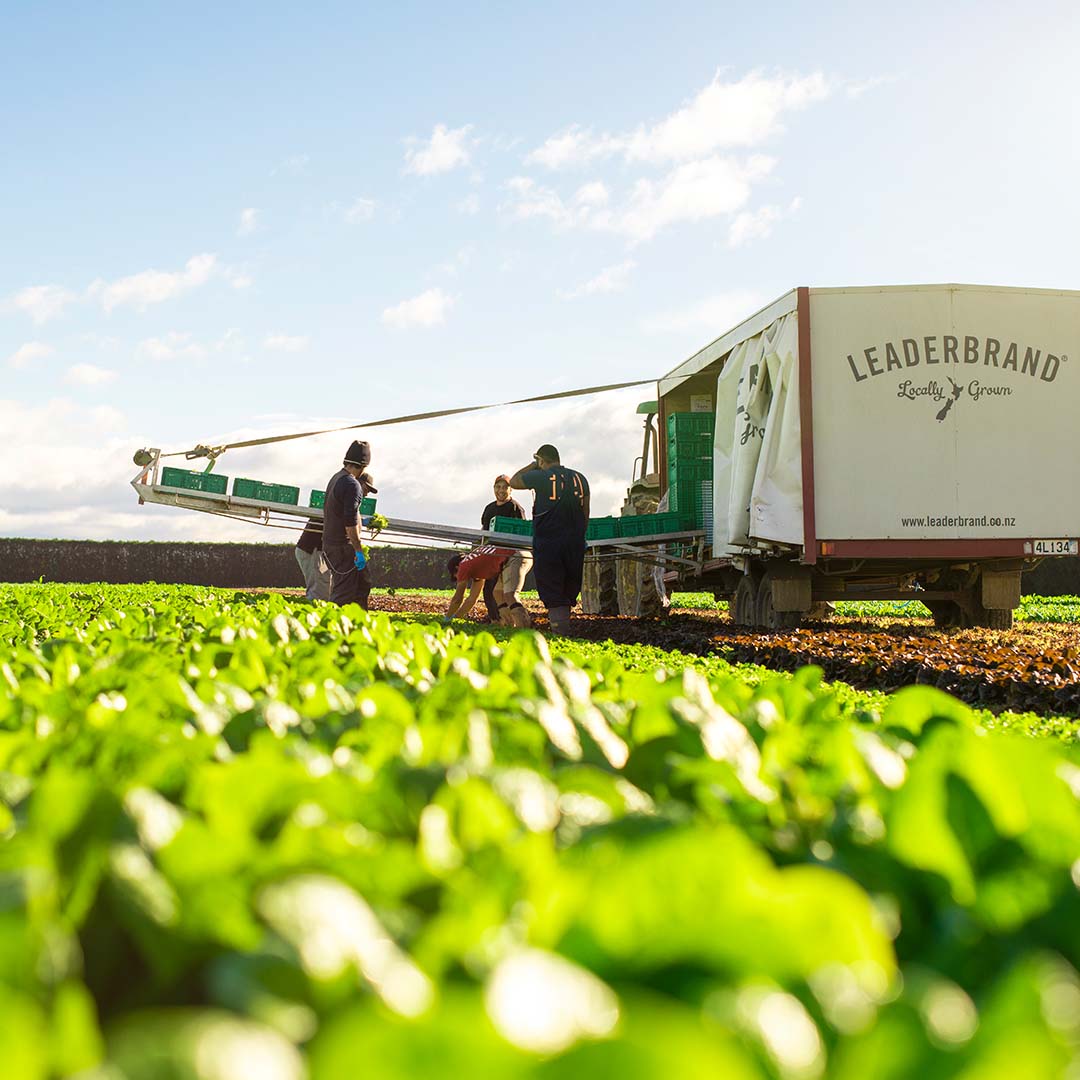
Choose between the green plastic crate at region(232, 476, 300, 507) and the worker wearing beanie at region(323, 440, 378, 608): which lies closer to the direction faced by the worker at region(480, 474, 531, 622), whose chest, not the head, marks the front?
the worker wearing beanie

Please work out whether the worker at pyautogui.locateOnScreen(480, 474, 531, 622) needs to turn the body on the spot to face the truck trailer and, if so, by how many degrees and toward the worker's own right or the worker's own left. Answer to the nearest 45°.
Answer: approximately 45° to the worker's own left

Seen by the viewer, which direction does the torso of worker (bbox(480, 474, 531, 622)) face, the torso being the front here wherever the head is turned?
toward the camera

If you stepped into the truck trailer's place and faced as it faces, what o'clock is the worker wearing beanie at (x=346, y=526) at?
The worker wearing beanie is roughly at 10 o'clock from the truck trailer.

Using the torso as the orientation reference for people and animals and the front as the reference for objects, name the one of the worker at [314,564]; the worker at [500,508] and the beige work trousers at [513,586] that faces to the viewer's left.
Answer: the beige work trousers at [513,586]

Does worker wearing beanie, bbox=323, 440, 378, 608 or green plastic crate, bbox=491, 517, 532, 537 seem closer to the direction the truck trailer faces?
the green plastic crate

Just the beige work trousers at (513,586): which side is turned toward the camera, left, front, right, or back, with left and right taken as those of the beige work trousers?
left

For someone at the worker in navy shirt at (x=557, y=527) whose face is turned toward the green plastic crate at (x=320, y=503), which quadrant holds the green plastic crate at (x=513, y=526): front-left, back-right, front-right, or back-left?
front-right

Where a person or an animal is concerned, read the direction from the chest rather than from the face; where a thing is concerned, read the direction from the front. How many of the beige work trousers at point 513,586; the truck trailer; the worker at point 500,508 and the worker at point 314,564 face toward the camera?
1

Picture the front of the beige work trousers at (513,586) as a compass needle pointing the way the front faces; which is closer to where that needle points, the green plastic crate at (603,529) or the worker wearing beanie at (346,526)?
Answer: the worker wearing beanie

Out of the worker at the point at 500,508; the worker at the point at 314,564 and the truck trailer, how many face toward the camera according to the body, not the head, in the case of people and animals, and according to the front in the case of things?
1

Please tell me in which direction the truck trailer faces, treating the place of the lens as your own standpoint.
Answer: facing away from the viewer and to the left of the viewer

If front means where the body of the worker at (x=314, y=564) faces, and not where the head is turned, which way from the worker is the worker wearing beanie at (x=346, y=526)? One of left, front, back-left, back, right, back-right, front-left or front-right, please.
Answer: right
